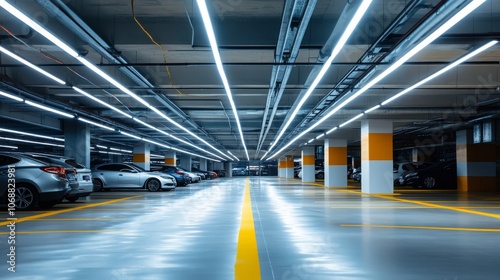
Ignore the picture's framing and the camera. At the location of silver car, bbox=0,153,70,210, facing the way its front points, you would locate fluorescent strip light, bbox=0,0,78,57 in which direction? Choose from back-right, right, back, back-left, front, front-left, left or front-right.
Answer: back-left

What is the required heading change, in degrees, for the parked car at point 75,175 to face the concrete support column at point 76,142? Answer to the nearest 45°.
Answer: approximately 45° to its right

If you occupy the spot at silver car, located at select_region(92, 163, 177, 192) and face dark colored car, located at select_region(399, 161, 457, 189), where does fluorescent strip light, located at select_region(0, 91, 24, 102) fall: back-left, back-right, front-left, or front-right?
back-right

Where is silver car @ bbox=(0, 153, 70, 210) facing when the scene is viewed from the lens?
facing away from the viewer and to the left of the viewer

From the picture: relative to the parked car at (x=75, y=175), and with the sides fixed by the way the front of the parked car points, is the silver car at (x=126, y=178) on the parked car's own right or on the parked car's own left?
on the parked car's own right

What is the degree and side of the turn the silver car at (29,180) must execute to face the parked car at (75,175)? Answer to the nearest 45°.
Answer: approximately 90° to its right

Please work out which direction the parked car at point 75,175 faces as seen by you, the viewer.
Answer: facing away from the viewer and to the left of the viewer

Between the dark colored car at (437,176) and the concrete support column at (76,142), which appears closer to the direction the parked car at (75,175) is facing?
the concrete support column
